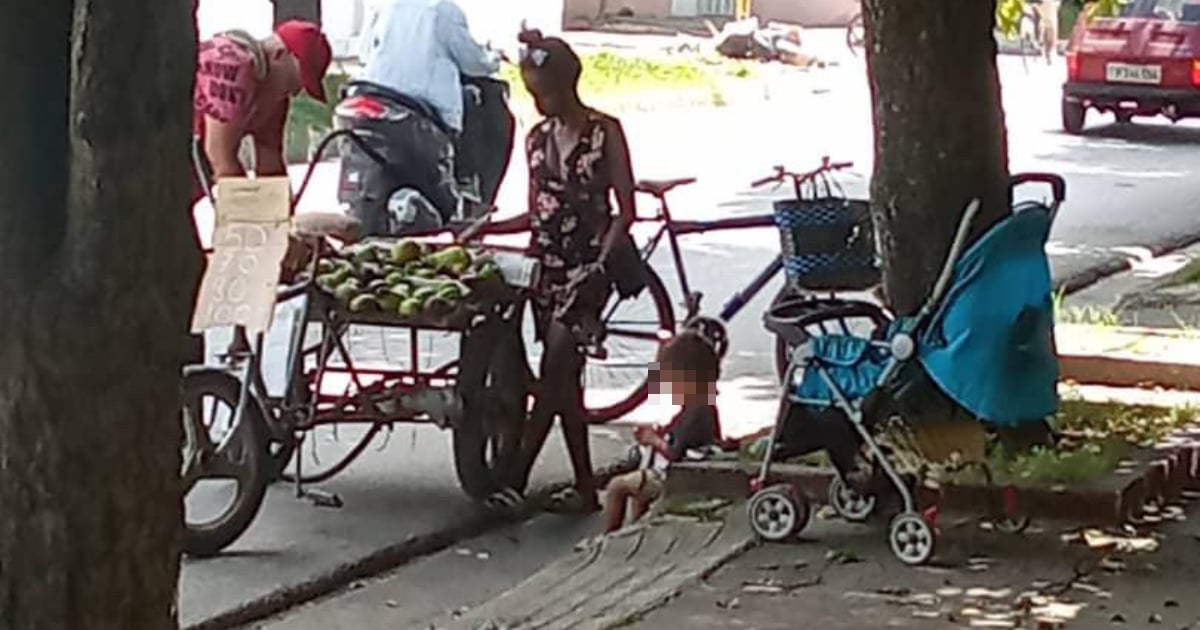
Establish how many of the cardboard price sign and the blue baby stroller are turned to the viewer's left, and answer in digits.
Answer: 1

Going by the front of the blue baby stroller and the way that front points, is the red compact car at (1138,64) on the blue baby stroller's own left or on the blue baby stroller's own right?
on the blue baby stroller's own right

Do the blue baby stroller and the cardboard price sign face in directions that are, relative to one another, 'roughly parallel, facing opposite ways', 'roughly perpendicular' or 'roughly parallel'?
roughly perpendicular

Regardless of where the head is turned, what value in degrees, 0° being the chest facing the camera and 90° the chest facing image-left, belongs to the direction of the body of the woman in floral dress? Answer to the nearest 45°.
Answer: approximately 45°

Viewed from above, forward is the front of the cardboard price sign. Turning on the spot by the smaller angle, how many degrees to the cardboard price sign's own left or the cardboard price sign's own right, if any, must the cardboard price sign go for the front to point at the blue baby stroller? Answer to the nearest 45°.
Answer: approximately 90° to the cardboard price sign's own left

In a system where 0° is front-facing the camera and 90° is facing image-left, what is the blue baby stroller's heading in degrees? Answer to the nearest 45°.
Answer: approximately 90°

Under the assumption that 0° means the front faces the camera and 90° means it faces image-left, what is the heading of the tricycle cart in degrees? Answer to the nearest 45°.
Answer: approximately 45°
